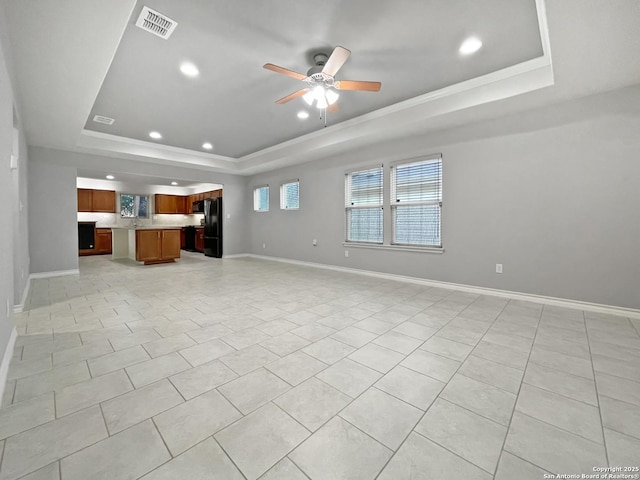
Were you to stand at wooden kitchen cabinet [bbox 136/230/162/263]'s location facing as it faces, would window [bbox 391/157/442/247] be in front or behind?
in front

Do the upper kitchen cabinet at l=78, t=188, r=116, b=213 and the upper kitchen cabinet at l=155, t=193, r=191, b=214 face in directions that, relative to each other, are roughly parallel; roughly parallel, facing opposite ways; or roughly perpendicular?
roughly parallel

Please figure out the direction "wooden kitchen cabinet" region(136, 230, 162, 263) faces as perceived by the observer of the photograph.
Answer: facing the viewer

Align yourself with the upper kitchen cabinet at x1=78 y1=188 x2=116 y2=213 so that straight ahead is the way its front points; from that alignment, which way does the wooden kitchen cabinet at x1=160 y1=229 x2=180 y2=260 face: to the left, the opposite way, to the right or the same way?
the same way

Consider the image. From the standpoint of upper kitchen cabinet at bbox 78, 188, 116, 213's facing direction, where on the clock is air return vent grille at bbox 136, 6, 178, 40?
The air return vent grille is roughly at 12 o'clock from the upper kitchen cabinet.

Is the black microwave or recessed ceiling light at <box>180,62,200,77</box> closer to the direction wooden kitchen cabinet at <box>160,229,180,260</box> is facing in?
the recessed ceiling light

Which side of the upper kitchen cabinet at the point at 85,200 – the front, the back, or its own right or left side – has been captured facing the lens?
front

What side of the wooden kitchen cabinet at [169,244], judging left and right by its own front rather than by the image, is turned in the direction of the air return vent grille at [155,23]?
front

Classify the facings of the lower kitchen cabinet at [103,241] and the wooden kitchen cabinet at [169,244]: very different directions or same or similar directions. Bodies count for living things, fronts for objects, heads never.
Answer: same or similar directions

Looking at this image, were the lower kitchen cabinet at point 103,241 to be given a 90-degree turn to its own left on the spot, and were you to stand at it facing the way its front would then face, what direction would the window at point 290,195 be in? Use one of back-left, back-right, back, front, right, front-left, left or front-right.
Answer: front-right

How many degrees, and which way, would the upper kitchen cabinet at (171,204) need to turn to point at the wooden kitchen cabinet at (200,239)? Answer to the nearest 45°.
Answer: approximately 45° to its left

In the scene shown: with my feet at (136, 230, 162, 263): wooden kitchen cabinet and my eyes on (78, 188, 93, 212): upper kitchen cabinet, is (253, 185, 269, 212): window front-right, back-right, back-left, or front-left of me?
back-right

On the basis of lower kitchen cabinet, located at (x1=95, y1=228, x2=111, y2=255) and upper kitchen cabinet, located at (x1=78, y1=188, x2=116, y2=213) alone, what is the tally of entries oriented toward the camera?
2

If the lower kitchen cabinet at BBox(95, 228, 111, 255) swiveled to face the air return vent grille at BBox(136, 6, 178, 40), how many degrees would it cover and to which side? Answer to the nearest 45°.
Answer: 0° — it already faces it

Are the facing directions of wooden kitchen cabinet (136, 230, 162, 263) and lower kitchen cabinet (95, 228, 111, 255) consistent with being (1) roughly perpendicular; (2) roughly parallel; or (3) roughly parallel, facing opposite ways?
roughly parallel

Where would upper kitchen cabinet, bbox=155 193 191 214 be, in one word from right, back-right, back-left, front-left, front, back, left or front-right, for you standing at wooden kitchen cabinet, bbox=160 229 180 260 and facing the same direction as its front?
back

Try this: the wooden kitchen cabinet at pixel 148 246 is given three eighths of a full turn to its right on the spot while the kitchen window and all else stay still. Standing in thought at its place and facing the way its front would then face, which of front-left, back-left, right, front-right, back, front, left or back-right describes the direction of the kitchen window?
front-right

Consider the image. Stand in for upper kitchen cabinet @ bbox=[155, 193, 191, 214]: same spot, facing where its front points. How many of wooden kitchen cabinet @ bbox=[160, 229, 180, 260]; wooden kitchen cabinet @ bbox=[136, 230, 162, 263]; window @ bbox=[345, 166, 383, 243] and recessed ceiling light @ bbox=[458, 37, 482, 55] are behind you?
0

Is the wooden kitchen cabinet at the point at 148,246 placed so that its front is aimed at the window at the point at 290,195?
no

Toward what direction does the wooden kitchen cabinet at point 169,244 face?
toward the camera
